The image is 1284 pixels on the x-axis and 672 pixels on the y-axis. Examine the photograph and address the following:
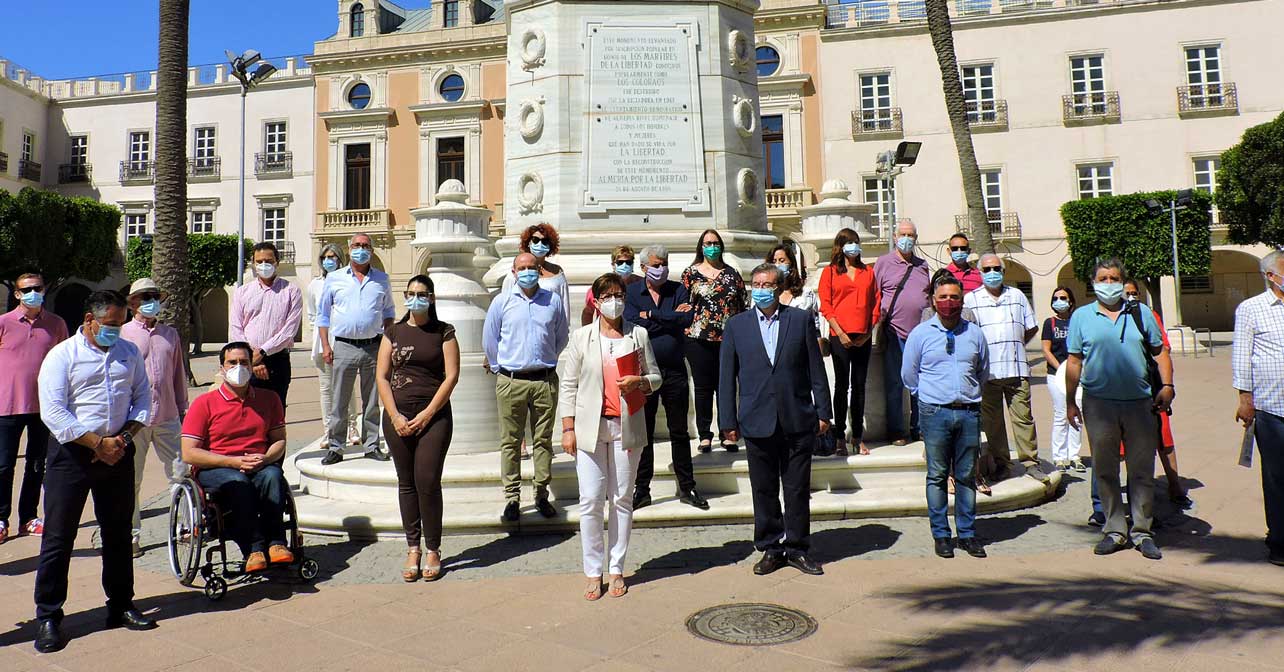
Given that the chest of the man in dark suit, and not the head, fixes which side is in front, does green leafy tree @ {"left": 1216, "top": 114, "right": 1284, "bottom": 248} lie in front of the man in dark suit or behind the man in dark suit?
behind

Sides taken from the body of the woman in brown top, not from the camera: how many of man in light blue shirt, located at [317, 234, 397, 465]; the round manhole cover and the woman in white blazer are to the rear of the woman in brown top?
1

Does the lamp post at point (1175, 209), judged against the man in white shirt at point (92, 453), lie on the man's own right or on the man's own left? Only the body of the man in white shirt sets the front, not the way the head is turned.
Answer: on the man's own left

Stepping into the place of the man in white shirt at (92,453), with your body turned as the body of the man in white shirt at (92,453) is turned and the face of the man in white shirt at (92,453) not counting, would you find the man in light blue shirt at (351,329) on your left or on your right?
on your left

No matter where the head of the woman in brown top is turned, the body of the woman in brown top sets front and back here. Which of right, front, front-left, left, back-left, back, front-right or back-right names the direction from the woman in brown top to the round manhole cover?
front-left

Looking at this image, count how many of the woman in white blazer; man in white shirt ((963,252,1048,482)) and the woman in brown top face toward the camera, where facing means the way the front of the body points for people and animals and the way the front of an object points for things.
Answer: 3

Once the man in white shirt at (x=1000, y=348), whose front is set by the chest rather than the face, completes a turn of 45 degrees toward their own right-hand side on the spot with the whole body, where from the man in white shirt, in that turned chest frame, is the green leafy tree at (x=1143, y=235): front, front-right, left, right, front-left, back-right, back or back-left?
back-right

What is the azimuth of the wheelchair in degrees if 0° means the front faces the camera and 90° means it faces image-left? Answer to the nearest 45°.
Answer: approximately 315°

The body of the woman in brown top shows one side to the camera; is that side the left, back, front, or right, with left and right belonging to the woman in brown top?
front

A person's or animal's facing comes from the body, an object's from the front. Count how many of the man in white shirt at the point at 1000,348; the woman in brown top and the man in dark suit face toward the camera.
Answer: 3

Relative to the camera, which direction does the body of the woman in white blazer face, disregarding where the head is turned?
toward the camera

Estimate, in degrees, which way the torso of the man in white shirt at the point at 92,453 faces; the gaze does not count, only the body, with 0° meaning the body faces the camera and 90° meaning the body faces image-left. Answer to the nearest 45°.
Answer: approximately 315°

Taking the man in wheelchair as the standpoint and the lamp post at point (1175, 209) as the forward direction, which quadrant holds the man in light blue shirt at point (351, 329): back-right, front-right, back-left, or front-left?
front-left

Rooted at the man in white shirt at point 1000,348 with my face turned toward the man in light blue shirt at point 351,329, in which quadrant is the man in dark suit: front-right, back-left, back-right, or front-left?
front-left
